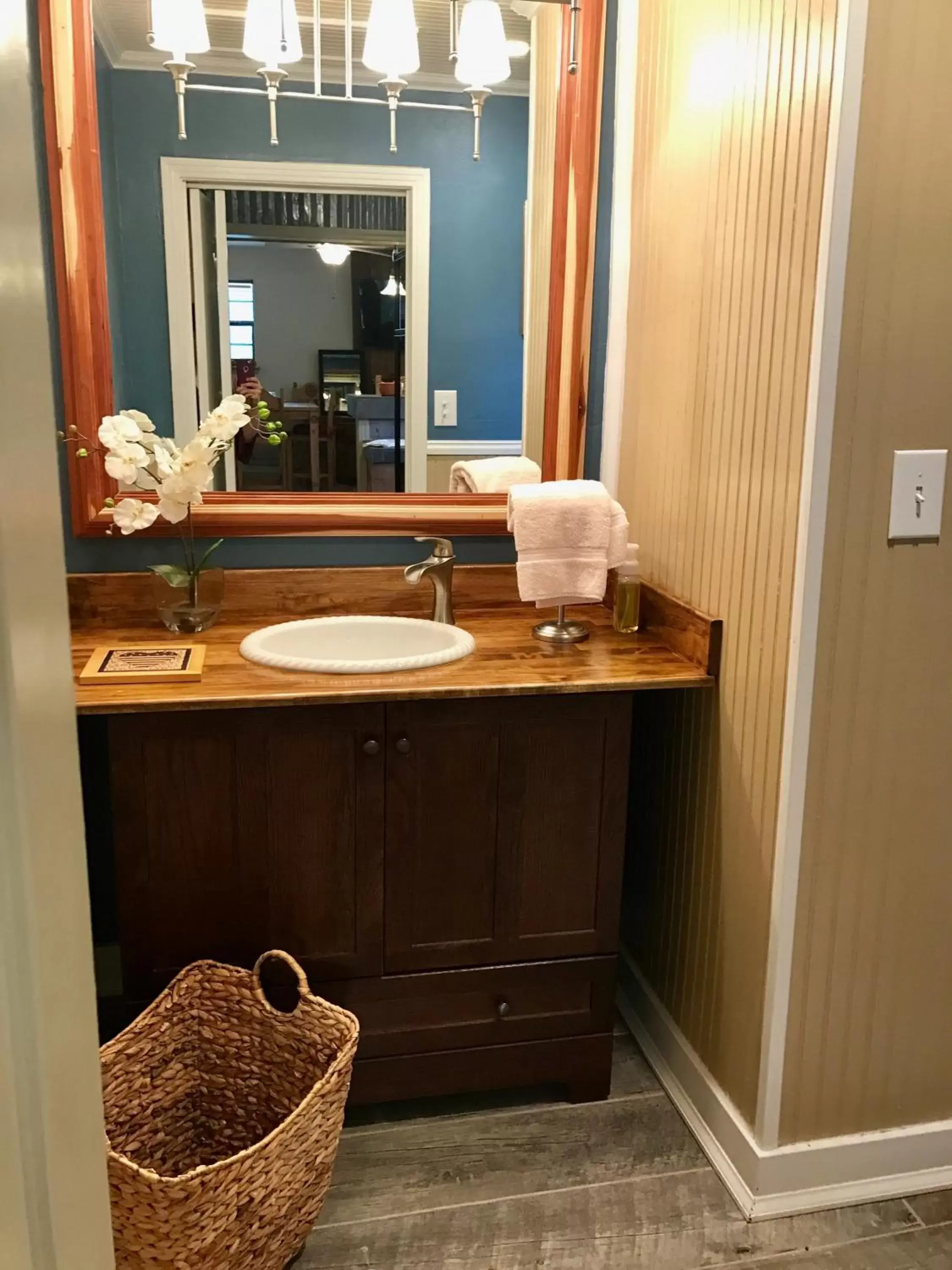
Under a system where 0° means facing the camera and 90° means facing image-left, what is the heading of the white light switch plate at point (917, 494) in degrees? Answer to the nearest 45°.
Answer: approximately 0°

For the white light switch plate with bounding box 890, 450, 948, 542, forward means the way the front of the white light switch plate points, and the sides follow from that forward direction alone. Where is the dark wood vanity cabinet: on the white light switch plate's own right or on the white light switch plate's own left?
on the white light switch plate's own right

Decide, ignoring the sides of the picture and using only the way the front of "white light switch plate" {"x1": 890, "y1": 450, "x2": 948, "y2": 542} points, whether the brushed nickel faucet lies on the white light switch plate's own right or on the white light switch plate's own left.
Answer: on the white light switch plate's own right

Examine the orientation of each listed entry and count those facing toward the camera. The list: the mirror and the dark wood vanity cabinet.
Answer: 2

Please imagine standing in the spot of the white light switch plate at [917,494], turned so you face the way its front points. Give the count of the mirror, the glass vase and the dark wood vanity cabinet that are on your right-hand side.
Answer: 3

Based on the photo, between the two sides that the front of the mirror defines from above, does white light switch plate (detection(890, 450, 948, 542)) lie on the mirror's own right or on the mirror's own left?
on the mirror's own left

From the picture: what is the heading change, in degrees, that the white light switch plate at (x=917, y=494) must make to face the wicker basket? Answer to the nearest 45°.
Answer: approximately 45° to its right

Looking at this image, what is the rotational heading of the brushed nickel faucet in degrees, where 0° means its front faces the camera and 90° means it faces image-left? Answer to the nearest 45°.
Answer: approximately 45°
